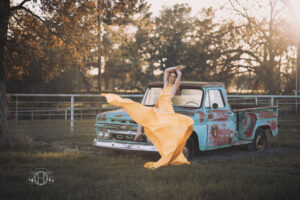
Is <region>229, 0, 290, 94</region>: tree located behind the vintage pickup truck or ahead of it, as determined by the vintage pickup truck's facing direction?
behind

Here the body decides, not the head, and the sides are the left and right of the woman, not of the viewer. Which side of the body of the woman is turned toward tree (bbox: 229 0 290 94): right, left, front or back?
back

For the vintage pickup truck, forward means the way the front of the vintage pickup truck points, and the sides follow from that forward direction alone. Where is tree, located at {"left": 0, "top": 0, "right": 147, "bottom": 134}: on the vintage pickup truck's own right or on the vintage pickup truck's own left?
on the vintage pickup truck's own right

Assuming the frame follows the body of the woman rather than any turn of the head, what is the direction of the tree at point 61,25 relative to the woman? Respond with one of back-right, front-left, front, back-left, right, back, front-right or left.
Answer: back-right

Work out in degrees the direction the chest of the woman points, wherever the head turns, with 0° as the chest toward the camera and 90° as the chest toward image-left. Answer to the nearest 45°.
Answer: approximately 0°
